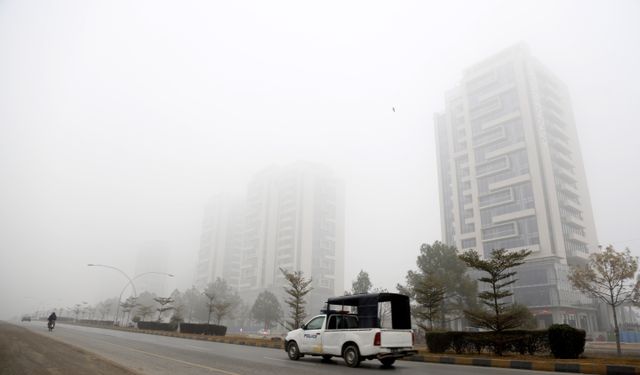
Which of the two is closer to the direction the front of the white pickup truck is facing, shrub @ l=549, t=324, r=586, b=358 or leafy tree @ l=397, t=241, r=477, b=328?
the leafy tree

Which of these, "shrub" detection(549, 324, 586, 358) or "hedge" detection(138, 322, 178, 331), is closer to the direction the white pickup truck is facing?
the hedge

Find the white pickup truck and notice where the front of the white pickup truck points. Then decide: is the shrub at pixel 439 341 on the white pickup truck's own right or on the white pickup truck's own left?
on the white pickup truck's own right

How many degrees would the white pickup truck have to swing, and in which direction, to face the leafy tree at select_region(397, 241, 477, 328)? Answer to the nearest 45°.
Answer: approximately 45° to its right

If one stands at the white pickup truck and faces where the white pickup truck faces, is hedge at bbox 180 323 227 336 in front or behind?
in front

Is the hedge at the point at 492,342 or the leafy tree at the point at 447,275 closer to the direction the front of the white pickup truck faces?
the leafy tree

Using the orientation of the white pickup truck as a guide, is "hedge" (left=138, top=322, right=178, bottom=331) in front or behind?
in front

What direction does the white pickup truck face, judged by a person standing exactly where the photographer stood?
facing away from the viewer and to the left of the viewer

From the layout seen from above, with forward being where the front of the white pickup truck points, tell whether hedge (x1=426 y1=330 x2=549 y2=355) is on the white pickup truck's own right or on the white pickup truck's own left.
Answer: on the white pickup truck's own right
